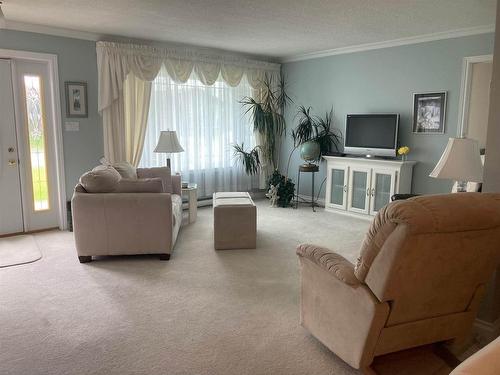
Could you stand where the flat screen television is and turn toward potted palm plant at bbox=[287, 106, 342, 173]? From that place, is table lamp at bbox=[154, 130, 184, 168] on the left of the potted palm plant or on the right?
left

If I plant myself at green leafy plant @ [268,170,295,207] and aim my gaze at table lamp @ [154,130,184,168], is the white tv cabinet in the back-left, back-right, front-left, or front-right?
back-left

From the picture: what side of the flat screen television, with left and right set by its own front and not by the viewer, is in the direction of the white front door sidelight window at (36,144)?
front

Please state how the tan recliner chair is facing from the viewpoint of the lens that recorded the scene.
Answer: facing away from the viewer and to the left of the viewer

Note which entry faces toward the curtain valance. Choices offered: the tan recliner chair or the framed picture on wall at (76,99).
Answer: the tan recliner chair

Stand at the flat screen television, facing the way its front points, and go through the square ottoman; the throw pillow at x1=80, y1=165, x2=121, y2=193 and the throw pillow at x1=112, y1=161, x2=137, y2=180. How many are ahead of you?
3

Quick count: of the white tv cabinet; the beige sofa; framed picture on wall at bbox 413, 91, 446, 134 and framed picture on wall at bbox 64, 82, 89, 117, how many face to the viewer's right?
1

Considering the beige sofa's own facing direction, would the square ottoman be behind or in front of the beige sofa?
in front

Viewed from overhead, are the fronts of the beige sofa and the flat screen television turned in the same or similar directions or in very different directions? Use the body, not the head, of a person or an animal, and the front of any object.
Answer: very different directions

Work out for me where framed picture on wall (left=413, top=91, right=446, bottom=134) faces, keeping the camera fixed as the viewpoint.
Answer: facing the viewer and to the left of the viewer

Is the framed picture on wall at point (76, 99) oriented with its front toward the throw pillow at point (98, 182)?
yes

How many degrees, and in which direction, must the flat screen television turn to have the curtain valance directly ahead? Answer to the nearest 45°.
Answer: approximately 45° to its right

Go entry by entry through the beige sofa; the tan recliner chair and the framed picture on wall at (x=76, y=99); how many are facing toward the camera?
1

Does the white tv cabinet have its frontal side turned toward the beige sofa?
yes

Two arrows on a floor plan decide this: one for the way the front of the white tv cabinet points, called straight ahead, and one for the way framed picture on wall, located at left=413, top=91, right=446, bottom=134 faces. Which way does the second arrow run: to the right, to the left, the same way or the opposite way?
the same way

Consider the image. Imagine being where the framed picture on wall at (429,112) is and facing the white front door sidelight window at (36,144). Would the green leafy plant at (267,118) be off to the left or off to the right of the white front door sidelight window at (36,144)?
right

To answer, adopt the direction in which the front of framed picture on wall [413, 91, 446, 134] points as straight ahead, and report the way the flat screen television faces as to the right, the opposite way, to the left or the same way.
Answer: the same way
